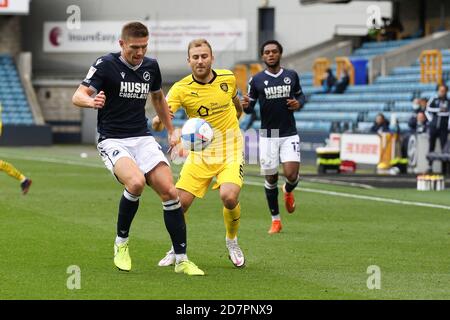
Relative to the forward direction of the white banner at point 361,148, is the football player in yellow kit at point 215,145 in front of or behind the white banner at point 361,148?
in front

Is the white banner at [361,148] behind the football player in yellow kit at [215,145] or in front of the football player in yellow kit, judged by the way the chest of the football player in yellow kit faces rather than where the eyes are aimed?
behind

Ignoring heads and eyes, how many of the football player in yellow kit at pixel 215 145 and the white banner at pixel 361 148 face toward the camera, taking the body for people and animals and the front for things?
2

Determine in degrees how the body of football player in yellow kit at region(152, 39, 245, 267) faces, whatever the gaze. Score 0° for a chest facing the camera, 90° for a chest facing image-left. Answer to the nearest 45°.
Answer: approximately 0°

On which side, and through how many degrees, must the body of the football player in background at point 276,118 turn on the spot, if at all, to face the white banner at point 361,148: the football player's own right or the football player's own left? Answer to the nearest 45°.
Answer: approximately 180°

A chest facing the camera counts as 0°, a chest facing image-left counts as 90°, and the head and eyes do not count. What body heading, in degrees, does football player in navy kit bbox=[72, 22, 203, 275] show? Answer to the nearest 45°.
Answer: approximately 315°

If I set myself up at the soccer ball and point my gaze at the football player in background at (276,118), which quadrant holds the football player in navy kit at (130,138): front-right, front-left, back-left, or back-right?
back-left

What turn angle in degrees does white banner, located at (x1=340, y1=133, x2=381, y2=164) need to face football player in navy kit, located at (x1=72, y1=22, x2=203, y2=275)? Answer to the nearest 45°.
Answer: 0° — it already faces them

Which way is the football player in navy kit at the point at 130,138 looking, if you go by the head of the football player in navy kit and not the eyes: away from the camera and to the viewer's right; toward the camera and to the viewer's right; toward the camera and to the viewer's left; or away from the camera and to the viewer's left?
toward the camera and to the viewer's right
